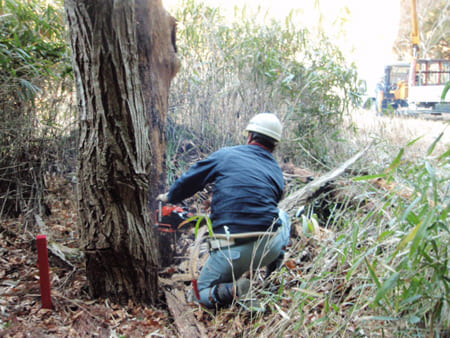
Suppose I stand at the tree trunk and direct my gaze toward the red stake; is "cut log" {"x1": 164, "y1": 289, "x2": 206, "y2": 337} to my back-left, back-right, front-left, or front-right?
back-left

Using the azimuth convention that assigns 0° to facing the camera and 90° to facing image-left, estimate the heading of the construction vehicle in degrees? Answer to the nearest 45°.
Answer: approximately 90°
